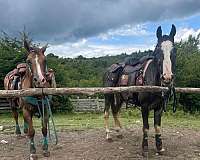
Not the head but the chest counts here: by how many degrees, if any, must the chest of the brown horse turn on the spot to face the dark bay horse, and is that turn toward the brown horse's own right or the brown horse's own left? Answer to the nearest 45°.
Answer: approximately 45° to the brown horse's own left

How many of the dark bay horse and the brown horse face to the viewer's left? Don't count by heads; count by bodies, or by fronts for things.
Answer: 0

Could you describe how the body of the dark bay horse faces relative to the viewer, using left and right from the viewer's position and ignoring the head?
facing the viewer and to the right of the viewer

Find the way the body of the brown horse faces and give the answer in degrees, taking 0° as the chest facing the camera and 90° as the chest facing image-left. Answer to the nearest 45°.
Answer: approximately 315°

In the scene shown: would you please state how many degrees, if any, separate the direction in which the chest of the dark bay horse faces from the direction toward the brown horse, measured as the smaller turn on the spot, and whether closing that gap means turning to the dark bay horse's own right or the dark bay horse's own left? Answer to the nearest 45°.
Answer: approximately 135° to the dark bay horse's own right
